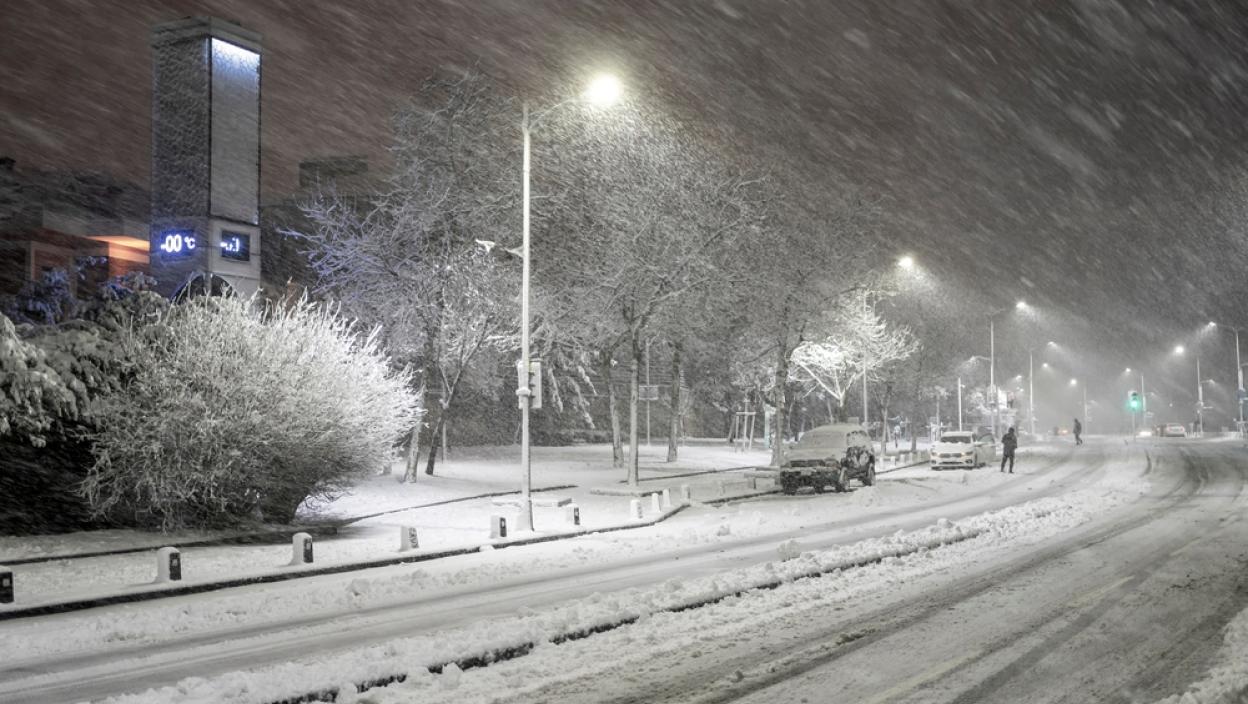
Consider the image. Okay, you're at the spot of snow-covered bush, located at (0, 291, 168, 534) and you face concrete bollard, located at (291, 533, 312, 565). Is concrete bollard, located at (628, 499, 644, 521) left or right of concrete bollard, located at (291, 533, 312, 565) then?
left

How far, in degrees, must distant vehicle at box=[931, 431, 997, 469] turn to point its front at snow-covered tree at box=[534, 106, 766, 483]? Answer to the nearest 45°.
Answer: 0° — it already faces it

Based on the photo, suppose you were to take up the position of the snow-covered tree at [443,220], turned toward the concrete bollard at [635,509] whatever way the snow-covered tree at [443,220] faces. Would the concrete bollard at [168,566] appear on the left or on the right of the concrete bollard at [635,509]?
right

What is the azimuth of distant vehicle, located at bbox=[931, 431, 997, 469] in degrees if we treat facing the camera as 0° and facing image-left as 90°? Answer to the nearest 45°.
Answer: approximately 45°

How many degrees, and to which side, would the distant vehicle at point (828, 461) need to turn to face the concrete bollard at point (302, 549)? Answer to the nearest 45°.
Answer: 0° — it already faces it

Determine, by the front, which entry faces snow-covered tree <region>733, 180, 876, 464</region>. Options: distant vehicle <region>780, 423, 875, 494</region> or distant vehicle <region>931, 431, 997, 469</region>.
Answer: distant vehicle <region>931, 431, 997, 469</region>

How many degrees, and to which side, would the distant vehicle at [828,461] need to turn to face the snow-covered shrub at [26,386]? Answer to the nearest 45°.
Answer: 0° — it already faces it

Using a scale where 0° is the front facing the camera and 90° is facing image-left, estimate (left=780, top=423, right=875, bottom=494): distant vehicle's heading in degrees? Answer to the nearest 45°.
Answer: approximately 45°

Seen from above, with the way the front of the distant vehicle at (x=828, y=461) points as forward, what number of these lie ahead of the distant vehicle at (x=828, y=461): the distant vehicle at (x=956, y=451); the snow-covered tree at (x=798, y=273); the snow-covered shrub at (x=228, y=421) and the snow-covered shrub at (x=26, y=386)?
2
